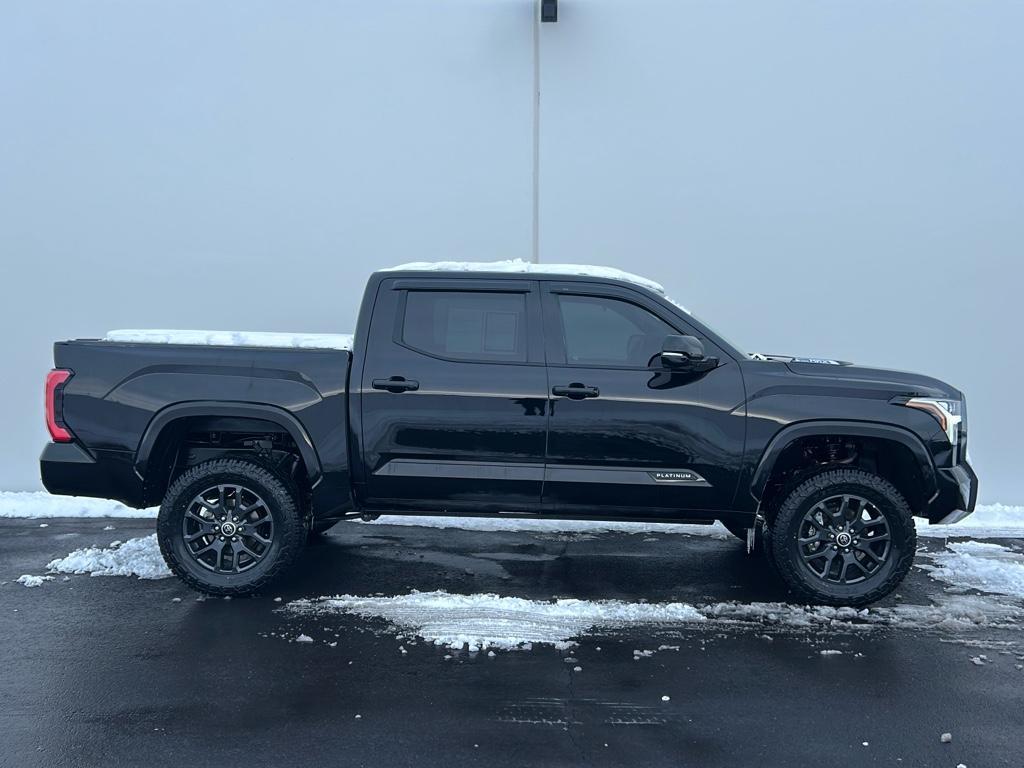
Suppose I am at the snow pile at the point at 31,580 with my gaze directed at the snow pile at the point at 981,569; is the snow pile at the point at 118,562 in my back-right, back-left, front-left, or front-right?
front-left

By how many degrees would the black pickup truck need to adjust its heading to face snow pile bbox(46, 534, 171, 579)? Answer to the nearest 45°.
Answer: approximately 180°

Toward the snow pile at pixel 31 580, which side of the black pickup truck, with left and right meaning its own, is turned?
back

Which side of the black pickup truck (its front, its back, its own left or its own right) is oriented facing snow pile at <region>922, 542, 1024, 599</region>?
front

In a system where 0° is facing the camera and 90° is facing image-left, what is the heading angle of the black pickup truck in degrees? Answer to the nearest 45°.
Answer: approximately 270°
